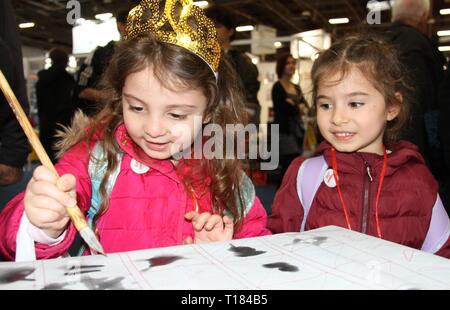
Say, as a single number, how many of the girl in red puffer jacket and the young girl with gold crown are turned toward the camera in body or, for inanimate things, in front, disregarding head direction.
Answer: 2

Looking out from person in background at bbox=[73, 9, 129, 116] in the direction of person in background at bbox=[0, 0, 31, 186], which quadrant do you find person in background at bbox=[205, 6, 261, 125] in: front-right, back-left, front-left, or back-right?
back-left

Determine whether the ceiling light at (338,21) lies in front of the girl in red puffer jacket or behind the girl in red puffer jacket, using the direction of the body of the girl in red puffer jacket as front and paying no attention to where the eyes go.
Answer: behind
